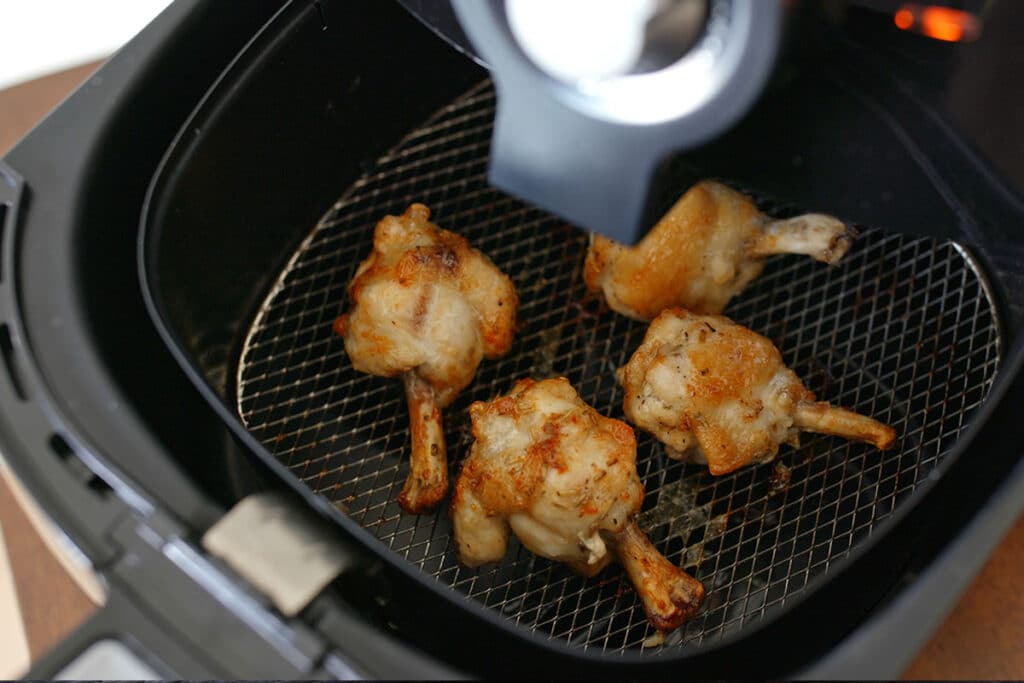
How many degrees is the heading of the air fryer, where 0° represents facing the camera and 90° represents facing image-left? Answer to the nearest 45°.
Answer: approximately 45°
